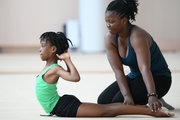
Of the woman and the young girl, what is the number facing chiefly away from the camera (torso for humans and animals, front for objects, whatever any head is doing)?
0

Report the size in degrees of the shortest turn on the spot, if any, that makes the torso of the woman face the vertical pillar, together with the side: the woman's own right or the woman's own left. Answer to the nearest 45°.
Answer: approximately 135° to the woman's own right

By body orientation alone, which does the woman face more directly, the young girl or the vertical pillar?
the young girl

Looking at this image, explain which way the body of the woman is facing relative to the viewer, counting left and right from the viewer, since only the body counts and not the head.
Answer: facing the viewer and to the left of the viewer

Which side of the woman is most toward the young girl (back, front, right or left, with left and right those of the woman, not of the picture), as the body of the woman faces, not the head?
front
